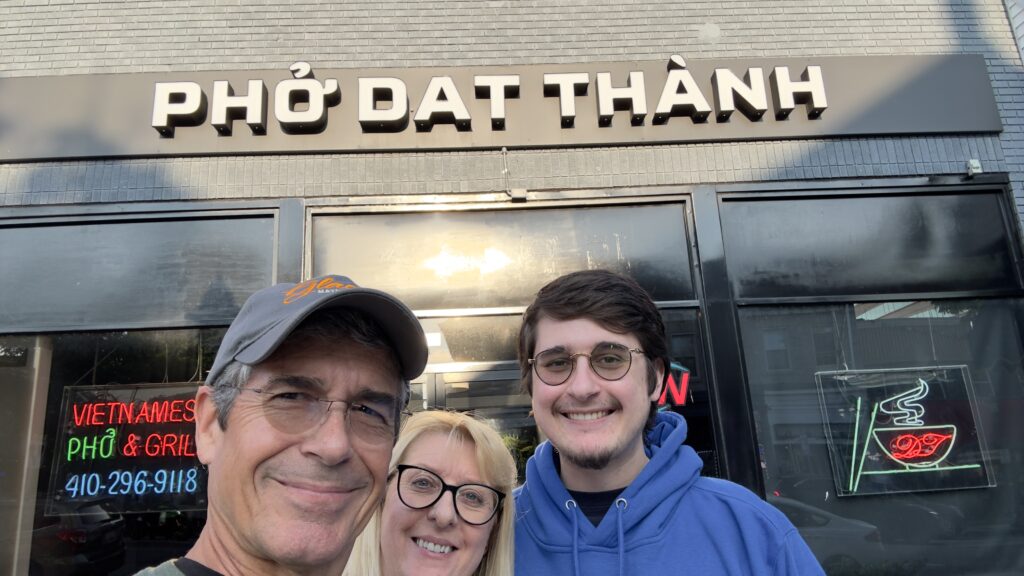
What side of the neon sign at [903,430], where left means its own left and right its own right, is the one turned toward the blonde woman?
front

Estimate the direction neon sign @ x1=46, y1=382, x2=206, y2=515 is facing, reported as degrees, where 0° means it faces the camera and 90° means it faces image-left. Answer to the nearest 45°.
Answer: approximately 0°

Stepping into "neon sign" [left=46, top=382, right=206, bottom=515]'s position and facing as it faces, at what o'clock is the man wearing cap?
The man wearing cap is roughly at 12 o'clock from the neon sign.

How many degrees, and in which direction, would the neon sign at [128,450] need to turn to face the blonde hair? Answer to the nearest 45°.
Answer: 0° — it already faces it

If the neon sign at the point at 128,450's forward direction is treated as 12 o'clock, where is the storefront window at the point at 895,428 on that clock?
The storefront window is roughly at 10 o'clock from the neon sign.

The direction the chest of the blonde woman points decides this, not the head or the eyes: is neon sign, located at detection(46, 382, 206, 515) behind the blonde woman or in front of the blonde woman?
behind

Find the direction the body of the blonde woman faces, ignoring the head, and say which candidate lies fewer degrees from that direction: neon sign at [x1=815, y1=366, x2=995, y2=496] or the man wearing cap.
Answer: the man wearing cap

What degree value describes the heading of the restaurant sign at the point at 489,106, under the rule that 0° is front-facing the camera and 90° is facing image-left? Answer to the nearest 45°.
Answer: approximately 0°
